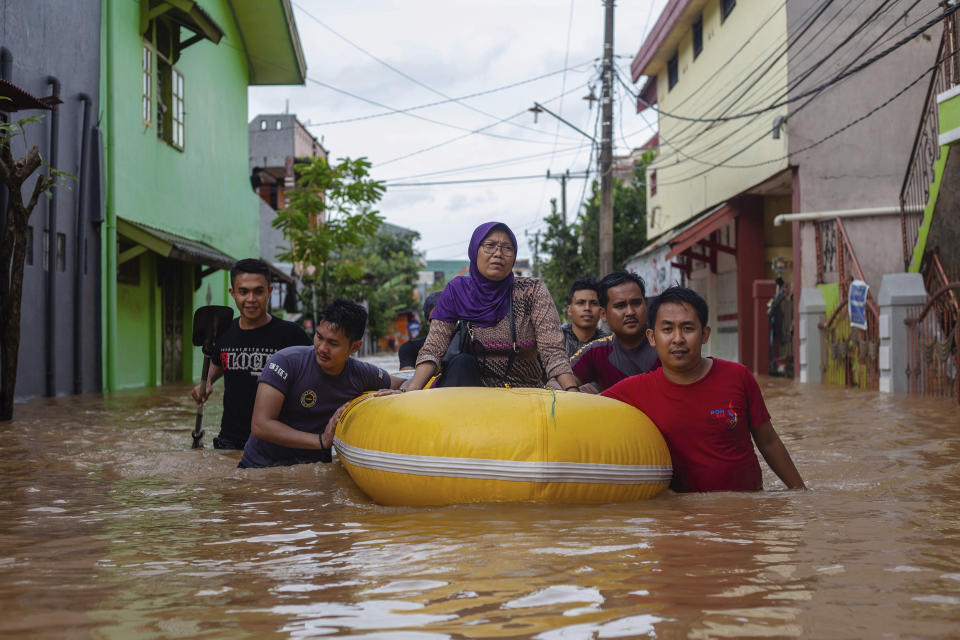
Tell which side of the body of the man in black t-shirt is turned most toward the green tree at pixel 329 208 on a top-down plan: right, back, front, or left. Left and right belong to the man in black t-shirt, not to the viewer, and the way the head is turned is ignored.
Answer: back

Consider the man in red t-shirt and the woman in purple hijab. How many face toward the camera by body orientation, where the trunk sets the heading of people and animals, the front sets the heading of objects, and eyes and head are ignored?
2

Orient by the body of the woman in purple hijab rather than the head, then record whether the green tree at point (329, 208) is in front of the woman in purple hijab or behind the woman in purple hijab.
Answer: behind

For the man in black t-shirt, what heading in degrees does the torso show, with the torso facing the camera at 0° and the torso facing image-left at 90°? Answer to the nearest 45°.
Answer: approximately 0°

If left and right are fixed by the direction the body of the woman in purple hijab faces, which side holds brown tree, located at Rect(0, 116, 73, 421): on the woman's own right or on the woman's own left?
on the woman's own right

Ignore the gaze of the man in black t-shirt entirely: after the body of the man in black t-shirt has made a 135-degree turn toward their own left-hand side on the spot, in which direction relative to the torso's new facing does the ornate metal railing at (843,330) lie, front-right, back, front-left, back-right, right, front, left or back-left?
front

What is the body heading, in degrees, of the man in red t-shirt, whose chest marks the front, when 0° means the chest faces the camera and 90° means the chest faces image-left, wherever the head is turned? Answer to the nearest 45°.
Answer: approximately 0°

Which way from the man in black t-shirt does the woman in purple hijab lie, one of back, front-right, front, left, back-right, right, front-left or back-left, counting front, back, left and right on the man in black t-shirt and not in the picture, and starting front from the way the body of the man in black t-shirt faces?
front-left
